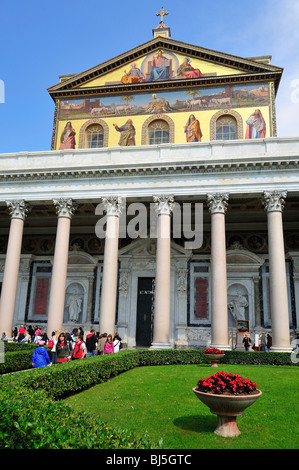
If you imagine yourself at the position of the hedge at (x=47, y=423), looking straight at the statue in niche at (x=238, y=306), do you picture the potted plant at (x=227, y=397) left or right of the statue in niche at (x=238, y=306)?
right

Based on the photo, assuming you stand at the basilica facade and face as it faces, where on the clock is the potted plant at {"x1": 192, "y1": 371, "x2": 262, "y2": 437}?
The potted plant is roughly at 12 o'clock from the basilica facade.

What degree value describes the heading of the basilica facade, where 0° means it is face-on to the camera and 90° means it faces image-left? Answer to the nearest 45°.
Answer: approximately 0°

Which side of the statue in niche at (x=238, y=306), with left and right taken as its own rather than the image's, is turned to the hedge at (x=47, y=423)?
front

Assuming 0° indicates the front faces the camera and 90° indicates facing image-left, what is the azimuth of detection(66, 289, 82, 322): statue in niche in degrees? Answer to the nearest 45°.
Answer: approximately 0°

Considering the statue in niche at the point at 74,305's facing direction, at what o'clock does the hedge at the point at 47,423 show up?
The hedge is roughly at 12 o'clock from the statue in niche.

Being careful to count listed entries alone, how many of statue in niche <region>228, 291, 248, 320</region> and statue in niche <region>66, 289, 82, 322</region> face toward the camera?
2

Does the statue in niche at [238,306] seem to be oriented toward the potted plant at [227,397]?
yes

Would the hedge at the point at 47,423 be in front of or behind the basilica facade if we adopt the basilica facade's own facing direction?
in front

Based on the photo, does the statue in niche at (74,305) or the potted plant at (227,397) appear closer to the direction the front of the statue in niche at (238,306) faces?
the potted plant
